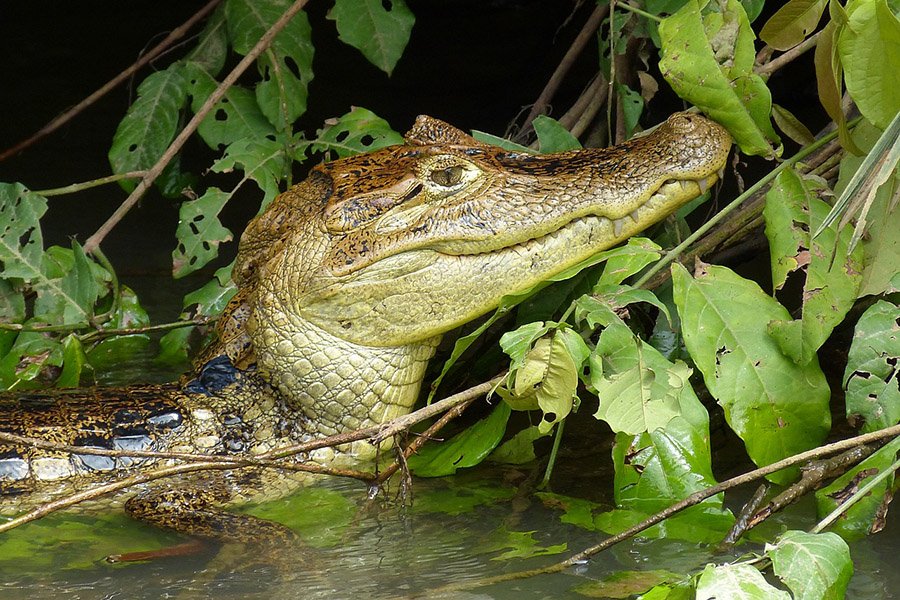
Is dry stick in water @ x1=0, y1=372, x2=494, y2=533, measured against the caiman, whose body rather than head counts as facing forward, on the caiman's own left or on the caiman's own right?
on the caiman's own right

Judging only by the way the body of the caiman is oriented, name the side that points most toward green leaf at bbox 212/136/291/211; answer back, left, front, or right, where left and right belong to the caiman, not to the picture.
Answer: left

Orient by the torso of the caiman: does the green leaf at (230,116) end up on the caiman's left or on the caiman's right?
on the caiman's left

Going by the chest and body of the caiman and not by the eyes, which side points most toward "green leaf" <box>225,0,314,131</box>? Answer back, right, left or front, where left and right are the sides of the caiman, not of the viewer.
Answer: left

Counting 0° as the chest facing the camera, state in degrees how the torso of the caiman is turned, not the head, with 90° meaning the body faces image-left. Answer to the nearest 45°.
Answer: approximately 270°

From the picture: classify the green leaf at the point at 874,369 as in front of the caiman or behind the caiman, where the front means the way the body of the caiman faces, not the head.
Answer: in front

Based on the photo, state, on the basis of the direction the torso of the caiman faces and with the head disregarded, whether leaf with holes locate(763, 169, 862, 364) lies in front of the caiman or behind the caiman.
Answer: in front

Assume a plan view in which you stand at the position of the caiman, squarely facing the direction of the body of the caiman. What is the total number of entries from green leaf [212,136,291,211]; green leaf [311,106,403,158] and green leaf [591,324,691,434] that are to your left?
2

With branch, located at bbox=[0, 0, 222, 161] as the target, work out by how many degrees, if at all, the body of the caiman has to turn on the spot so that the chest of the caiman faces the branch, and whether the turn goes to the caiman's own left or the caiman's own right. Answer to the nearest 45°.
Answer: approximately 135° to the caiman's own left

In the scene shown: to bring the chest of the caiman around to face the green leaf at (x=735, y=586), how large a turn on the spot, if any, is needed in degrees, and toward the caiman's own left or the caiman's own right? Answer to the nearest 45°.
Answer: approximately 90° to the caiman's own right

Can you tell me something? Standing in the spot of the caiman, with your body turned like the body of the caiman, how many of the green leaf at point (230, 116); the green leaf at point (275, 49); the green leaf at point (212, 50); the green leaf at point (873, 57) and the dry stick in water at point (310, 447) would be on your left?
3

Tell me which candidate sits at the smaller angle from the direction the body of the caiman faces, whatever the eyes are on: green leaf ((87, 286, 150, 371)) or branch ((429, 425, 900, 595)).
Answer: the branch

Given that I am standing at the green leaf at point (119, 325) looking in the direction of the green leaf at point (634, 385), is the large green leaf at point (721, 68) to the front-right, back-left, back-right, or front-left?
front-left
